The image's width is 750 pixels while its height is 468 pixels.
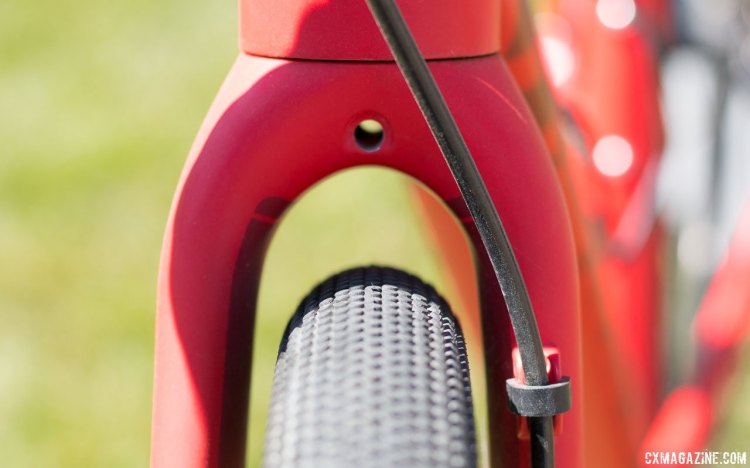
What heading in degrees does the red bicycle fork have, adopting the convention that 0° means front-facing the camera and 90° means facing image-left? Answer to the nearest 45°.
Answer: approximately 0°
